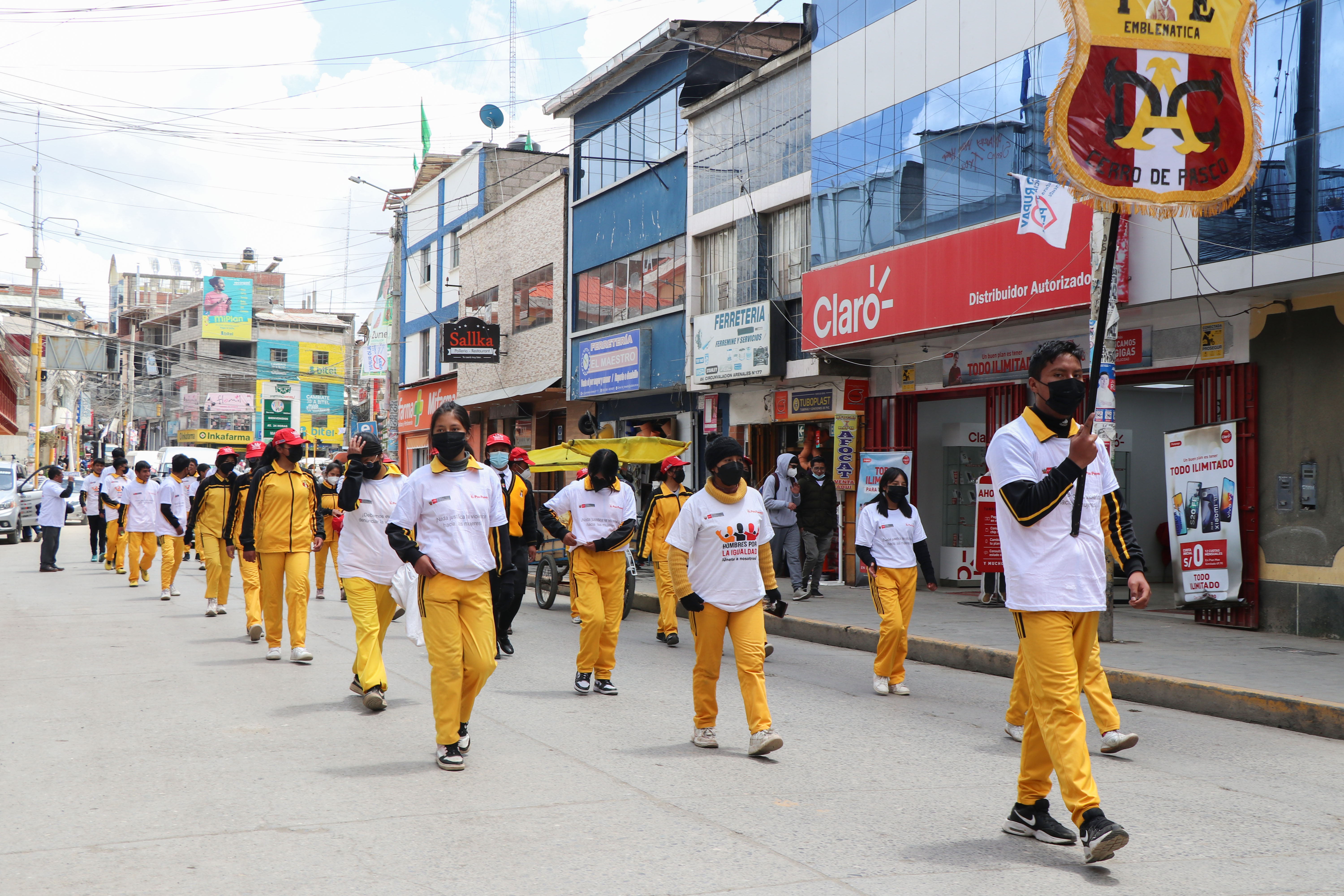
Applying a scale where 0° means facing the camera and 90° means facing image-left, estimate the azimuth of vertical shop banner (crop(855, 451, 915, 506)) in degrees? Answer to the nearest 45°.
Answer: approximately 0°

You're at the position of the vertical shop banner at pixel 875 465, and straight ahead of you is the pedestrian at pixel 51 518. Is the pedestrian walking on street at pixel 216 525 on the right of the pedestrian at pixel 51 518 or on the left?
left

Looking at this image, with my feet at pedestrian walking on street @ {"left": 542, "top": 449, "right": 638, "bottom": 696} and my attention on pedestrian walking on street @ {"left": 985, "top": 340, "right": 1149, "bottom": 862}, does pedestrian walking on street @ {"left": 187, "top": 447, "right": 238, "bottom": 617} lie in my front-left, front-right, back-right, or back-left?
back-right

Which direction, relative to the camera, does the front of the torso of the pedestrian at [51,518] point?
to the viewer's right

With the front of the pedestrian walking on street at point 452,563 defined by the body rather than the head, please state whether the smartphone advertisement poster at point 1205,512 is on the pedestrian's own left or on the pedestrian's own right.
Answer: on the pedestrian's own left

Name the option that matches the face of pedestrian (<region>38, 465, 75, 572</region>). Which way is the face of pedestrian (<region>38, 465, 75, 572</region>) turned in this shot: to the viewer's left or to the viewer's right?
to the viewer's right

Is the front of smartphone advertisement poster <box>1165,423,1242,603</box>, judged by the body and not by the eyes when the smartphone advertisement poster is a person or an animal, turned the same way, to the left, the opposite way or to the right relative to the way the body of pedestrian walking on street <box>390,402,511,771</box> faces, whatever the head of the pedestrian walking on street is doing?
to the right

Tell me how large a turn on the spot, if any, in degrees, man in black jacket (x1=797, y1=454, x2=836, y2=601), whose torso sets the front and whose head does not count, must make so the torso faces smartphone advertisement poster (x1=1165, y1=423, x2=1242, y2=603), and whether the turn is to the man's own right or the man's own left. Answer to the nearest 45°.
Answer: approximately 45° to the man's own left
